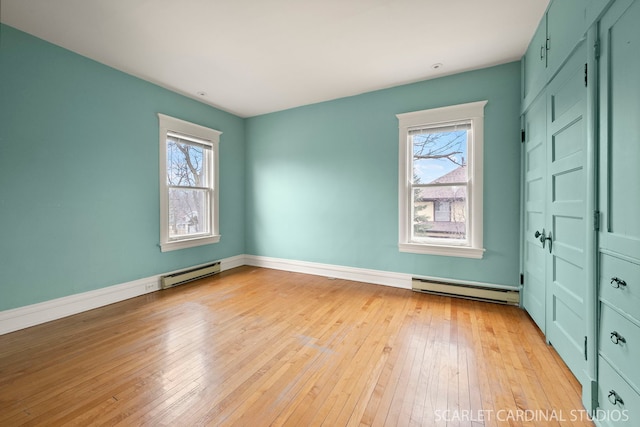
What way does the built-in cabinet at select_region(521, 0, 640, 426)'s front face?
to the viewer's left

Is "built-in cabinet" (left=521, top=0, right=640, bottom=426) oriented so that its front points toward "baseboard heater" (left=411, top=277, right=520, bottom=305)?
no

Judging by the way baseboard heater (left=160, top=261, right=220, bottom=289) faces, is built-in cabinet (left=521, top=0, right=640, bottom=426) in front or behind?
in front

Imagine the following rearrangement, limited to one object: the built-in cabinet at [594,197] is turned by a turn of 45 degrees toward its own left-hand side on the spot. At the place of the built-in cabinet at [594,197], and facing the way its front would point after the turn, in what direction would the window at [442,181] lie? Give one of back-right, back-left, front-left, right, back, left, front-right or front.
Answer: right

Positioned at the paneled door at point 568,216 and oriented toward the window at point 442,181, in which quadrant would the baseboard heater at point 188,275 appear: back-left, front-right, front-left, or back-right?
front-left

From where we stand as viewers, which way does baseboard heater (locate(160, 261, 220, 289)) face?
facing the viewer and to the right of the viewer

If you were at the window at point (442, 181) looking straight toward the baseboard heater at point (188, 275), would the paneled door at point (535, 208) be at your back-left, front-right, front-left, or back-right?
back-left

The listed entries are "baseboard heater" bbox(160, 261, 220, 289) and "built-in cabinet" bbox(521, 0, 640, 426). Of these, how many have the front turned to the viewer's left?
1

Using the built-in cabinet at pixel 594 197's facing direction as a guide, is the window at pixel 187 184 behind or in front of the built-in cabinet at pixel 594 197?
in front

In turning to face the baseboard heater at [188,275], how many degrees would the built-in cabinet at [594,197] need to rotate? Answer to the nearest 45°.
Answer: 0° — it already faces it

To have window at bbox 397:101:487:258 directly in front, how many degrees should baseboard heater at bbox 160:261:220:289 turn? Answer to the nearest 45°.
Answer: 0° — it already faces it

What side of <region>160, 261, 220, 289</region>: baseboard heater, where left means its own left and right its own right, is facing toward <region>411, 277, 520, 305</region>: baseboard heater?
front
